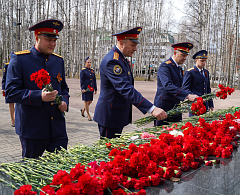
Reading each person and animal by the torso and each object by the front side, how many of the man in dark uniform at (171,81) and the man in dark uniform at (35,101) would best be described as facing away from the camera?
0

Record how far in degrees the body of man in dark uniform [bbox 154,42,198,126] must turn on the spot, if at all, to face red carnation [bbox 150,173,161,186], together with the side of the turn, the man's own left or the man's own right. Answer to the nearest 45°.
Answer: approximately 45° to the man's own right

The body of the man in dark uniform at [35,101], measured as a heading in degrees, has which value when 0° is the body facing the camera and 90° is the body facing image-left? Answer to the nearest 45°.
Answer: approximately 315°

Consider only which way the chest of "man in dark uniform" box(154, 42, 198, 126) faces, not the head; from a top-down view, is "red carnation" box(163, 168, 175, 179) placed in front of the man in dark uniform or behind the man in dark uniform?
in front

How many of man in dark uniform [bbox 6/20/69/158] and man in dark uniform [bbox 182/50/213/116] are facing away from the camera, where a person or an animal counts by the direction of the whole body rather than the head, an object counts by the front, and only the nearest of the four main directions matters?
0

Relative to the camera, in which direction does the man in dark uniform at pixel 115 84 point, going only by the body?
to the viewer's right

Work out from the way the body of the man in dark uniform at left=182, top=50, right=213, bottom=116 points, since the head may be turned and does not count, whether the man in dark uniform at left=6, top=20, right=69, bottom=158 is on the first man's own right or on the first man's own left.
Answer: on the first man's own right

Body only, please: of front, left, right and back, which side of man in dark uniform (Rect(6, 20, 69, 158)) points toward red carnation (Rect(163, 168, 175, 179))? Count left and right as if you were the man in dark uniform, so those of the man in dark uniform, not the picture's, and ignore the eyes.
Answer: front

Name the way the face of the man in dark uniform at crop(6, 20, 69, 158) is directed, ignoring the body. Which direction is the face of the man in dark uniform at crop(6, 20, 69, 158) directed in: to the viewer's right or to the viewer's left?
to the viewer's right

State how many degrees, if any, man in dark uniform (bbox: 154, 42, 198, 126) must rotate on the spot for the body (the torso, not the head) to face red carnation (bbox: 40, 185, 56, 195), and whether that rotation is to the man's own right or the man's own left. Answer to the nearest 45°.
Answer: approximately 45° to the man's own right
